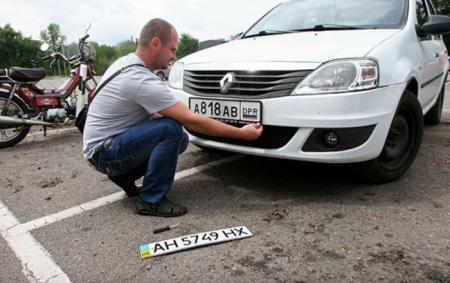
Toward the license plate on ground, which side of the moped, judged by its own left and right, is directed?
right

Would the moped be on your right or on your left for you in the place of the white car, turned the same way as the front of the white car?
on your right

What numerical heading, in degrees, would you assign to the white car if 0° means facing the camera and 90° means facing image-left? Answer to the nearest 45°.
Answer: approximately 45°

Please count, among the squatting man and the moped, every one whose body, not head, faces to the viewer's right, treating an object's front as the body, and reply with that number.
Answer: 2

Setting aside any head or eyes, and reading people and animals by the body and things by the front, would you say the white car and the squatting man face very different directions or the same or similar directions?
very different directions

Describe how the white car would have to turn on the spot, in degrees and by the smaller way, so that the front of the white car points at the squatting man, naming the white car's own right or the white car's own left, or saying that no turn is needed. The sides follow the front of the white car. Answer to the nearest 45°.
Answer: approximately 45° to the white car's own right

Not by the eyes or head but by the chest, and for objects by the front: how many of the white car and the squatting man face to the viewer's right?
1

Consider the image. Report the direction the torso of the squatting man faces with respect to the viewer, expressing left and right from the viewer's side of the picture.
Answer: facing to the right of the viewer

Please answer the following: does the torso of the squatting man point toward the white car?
yes

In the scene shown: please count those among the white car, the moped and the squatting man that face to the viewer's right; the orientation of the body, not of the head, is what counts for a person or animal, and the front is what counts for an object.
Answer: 2

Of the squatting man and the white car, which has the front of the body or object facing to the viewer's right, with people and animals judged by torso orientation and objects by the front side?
the squatting man

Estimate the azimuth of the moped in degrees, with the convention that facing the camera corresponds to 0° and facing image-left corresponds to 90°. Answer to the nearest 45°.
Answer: approximately 270°

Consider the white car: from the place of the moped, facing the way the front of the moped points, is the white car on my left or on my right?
on my right

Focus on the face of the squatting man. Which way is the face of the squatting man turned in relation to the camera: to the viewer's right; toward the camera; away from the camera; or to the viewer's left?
to the viewer's right
